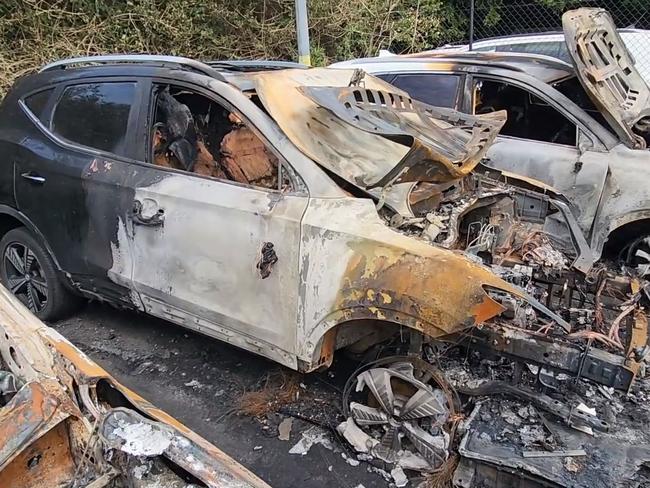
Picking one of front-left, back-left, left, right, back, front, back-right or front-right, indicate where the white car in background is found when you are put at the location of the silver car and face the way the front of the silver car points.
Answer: back-left

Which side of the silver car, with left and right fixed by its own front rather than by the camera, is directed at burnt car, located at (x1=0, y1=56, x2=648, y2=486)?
right

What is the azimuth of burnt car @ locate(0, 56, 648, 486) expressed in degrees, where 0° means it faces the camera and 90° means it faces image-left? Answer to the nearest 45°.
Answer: approximately 315°

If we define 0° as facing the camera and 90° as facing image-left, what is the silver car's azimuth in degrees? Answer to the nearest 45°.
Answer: approximately 315°

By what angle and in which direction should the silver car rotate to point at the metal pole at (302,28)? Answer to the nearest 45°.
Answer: approximately 180°

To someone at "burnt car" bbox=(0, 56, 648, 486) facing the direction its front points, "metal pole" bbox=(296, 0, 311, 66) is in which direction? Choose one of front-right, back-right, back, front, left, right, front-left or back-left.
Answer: back-left

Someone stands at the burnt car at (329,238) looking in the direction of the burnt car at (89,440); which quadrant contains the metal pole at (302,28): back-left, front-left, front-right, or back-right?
back-right

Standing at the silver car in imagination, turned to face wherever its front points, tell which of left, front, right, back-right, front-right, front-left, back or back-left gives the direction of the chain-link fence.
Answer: back-left

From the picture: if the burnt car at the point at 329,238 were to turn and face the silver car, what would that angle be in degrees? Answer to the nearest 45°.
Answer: approximately 90° to its left

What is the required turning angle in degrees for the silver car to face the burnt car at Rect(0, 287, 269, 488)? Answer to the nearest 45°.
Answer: approximately 90° to its right
